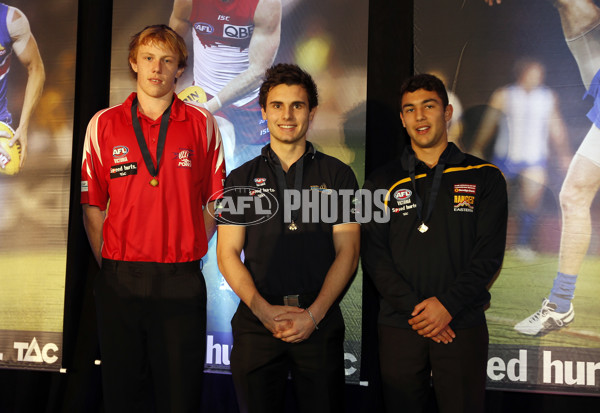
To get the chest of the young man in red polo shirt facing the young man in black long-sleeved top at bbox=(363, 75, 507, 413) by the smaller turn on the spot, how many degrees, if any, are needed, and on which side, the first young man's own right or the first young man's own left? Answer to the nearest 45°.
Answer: approximately 90° to the first young man's own left

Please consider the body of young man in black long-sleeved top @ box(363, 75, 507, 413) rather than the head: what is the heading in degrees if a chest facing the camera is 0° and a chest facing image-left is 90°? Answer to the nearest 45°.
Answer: approximately 0°

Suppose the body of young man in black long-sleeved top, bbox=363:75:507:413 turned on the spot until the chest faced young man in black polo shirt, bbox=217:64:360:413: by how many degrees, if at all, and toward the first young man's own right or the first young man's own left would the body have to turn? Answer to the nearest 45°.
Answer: approximately 90° to the first young man's own right

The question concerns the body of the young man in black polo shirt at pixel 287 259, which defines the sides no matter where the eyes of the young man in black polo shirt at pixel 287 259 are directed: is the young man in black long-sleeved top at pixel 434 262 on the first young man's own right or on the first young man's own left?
on the first young man's own left

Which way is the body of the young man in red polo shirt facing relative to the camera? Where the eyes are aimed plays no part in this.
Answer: toward the camera

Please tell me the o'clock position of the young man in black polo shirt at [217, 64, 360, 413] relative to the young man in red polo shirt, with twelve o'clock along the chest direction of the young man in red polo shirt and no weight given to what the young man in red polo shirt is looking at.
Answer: The young man in black polo shirt is roughly at 10 o'clock from the young man in red polo shirt.

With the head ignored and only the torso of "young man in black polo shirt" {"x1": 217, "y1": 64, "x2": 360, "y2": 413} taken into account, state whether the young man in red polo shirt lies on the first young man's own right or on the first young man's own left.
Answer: on the first young man's own right

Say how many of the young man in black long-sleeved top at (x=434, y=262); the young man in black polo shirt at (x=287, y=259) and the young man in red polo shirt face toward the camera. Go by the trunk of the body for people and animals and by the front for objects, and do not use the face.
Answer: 3

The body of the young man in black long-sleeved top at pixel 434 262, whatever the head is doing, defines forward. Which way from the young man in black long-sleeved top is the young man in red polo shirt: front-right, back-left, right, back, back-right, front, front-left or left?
right

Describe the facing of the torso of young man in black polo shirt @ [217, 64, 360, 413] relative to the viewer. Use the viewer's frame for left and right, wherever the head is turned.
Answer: facing the viewer

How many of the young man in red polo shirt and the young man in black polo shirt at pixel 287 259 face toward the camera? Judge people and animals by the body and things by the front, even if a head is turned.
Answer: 2

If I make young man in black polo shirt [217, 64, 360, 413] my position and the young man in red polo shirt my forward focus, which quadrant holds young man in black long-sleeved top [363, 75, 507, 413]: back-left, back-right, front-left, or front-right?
back-right
